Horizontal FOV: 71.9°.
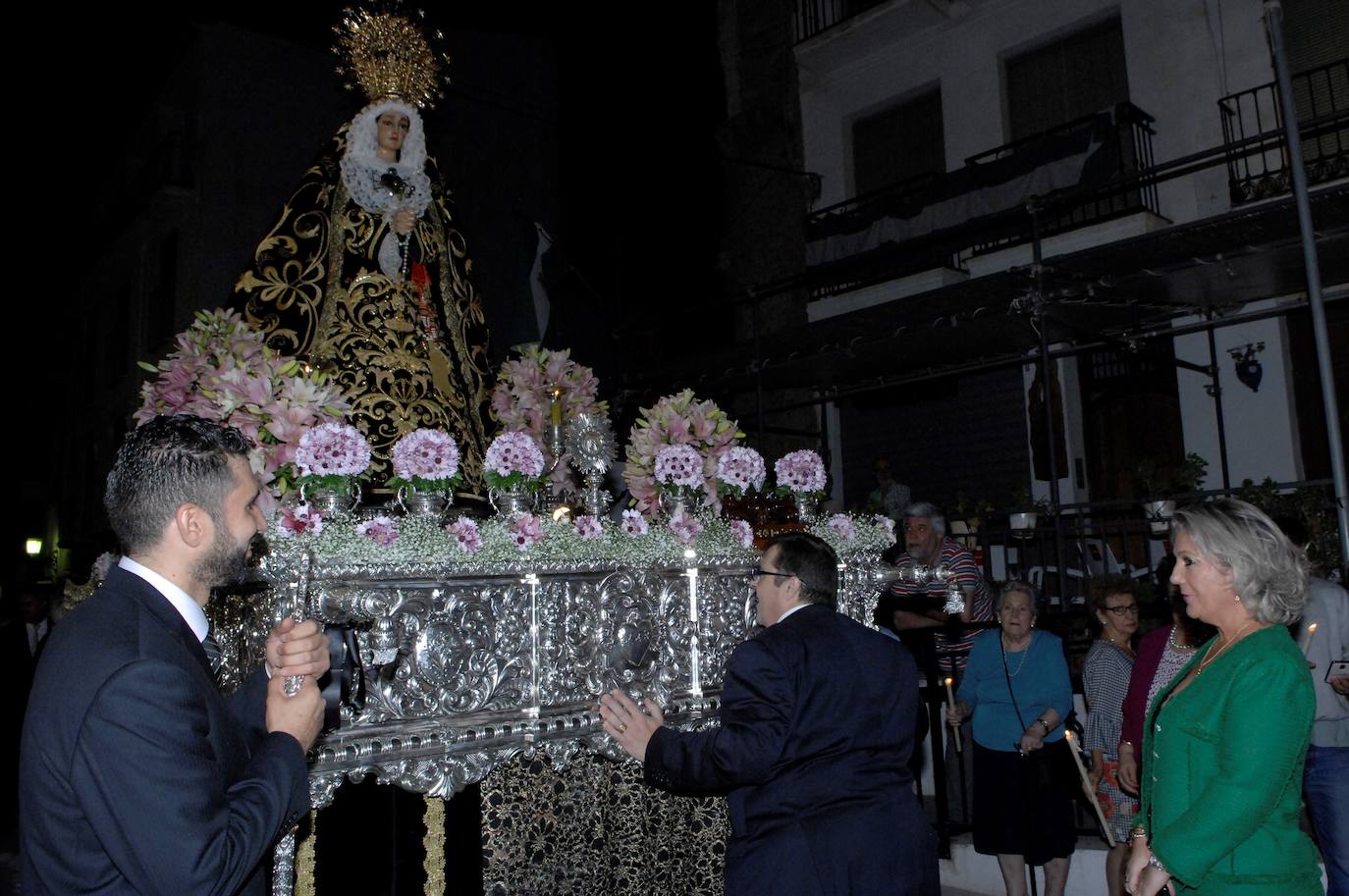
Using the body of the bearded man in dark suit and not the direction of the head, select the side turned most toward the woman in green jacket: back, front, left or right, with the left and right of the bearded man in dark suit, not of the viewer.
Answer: front

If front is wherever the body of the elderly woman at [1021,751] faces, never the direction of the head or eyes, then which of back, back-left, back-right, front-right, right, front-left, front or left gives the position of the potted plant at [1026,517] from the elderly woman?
back

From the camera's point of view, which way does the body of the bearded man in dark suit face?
to the viewer's right

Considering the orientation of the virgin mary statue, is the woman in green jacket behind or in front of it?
in front

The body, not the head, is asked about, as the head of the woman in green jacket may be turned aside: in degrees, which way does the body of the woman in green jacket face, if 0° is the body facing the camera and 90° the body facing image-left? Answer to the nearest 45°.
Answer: approximately 90°

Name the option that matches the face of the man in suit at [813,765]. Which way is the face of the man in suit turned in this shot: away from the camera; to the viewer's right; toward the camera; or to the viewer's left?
to the viewer's left

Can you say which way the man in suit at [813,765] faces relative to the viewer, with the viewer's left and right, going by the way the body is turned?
facing away from the viewer and to the left of the viewer

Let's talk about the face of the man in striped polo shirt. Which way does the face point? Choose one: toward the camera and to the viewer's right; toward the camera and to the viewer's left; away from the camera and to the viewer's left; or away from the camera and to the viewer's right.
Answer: toward the camera and to the viewer's left

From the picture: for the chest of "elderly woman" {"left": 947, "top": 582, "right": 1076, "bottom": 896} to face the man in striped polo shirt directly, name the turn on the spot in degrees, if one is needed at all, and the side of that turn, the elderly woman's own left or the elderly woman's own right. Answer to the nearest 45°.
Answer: approximately 180°

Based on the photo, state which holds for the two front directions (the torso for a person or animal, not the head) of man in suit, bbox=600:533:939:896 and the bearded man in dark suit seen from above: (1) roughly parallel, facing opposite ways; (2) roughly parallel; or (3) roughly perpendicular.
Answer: roughly perpendicular

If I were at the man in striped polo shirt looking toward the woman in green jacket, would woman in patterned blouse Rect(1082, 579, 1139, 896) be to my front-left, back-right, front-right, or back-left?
front-left

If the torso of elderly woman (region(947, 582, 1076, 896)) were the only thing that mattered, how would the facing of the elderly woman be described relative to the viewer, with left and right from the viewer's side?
facing the viewer

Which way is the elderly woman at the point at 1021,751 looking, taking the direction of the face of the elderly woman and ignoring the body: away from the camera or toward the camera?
toward the camera
